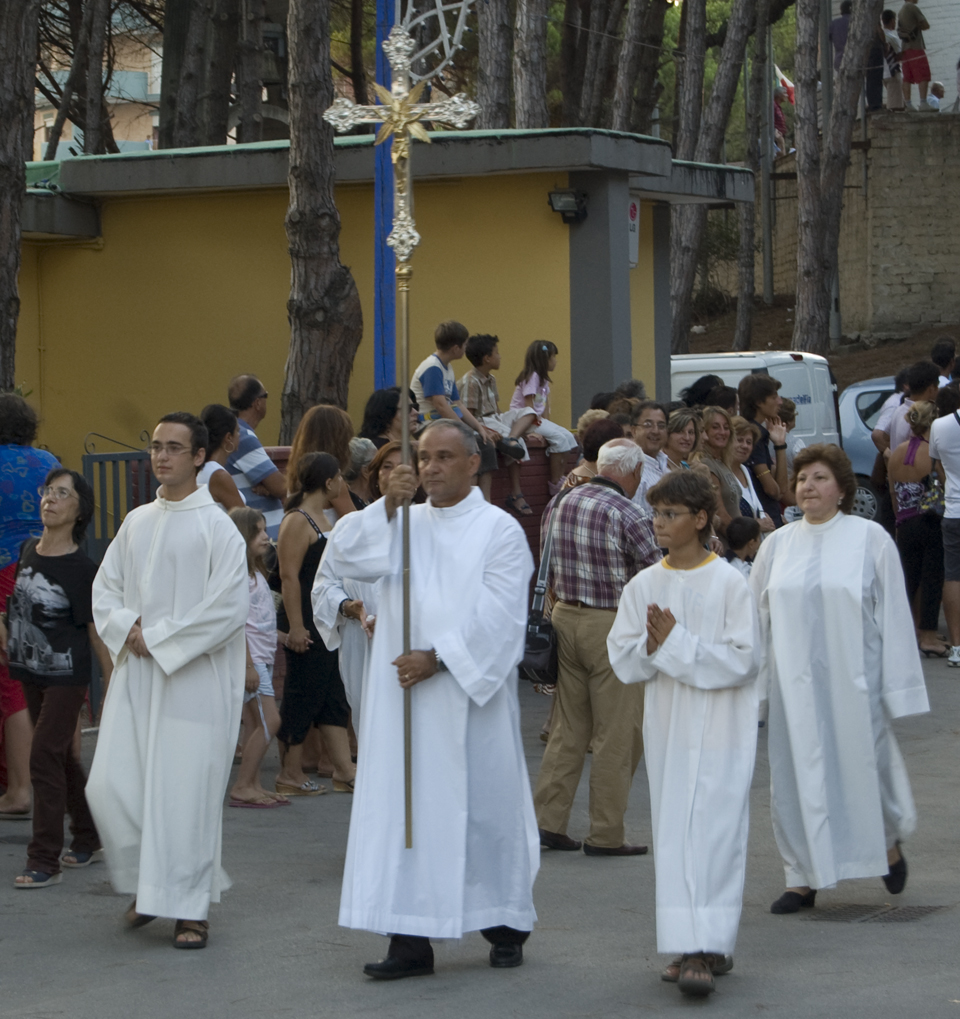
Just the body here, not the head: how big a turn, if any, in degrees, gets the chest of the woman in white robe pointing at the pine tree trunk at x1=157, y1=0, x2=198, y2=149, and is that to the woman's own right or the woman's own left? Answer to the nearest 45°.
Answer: approximately 90° to the woman's own right

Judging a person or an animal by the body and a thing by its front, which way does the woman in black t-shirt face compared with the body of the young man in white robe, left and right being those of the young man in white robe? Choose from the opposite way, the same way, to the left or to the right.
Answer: the same way

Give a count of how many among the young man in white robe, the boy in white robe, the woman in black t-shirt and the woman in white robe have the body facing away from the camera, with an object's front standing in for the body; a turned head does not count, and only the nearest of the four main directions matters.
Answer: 0

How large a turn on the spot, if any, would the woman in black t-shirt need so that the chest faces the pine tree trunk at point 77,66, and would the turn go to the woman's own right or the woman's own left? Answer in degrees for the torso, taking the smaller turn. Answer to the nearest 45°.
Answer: approximately 135° to the woman's own right

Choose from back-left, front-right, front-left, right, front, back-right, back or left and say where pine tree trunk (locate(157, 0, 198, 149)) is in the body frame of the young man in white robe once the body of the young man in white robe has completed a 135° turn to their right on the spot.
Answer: front

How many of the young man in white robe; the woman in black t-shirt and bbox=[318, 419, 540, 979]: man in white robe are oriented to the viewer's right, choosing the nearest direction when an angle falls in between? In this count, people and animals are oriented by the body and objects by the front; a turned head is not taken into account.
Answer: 0

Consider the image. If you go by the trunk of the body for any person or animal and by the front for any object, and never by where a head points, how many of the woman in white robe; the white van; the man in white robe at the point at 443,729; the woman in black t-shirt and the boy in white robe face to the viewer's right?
0

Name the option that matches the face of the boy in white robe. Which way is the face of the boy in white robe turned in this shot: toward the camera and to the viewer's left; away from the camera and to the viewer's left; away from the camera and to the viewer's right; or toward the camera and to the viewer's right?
toward the camera and to the viewer's left

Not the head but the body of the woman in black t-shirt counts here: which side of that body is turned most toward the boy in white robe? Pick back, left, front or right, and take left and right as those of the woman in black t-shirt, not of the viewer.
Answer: left

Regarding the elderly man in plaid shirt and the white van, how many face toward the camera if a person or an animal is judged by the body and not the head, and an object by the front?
0

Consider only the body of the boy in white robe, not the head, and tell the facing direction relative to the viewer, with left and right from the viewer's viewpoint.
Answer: facing the viewer and to the left of the viewer

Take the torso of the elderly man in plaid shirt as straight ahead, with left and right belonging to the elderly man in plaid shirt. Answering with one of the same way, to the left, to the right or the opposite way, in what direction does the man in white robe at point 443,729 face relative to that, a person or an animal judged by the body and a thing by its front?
the opposite way

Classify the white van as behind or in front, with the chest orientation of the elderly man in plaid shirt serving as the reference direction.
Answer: in front

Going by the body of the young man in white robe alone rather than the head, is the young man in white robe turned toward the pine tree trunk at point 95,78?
no

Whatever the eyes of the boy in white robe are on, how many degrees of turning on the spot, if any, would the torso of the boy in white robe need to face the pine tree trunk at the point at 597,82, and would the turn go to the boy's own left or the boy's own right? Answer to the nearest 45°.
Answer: approximately 135° to the boy's own right

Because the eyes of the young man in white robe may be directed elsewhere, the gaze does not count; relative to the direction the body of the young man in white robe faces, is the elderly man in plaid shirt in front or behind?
behind
